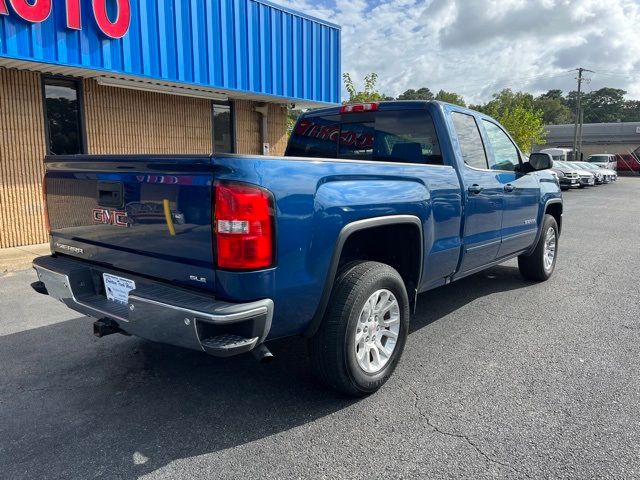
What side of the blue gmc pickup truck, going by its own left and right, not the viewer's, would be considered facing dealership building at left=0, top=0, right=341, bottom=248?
left

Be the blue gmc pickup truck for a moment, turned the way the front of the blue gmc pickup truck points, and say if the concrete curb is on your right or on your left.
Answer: on your left

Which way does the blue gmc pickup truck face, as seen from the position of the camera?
facing away from the viewer and to the right of the viewer

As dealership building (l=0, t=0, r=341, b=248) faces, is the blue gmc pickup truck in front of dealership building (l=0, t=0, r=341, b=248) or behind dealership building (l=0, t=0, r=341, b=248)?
in front

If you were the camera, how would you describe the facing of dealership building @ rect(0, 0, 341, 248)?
facing the viewer and to the right of the viewer

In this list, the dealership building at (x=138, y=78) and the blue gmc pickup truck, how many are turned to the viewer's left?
0

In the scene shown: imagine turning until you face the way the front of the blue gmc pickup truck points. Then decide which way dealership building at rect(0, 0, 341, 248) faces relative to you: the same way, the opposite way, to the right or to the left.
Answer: to the right
